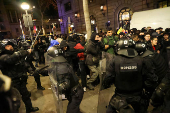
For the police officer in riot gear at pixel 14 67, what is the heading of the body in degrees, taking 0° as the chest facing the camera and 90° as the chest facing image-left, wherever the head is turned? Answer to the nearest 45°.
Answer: approximately 270°

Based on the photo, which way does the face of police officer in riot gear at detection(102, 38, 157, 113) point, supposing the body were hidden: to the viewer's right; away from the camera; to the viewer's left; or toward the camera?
away from the camera

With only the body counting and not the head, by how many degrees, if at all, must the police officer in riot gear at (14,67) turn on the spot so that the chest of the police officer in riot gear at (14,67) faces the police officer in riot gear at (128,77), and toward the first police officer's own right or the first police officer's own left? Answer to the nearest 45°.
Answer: approximately 45° to the first police officer's own right

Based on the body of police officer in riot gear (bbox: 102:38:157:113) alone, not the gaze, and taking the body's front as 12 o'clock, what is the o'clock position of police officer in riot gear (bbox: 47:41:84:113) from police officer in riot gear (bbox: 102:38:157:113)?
police officer in riot gear (bbox: 47:41:84:113) is roughly at 9 o'clock from police officer in riot gear (bbox: 102:38:157:113).

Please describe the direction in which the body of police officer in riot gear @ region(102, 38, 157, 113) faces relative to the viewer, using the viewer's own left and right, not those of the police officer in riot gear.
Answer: facing away from the viewer

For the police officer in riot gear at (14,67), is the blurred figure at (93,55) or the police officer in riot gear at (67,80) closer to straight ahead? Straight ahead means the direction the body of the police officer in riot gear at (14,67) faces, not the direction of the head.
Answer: the blurred figure
